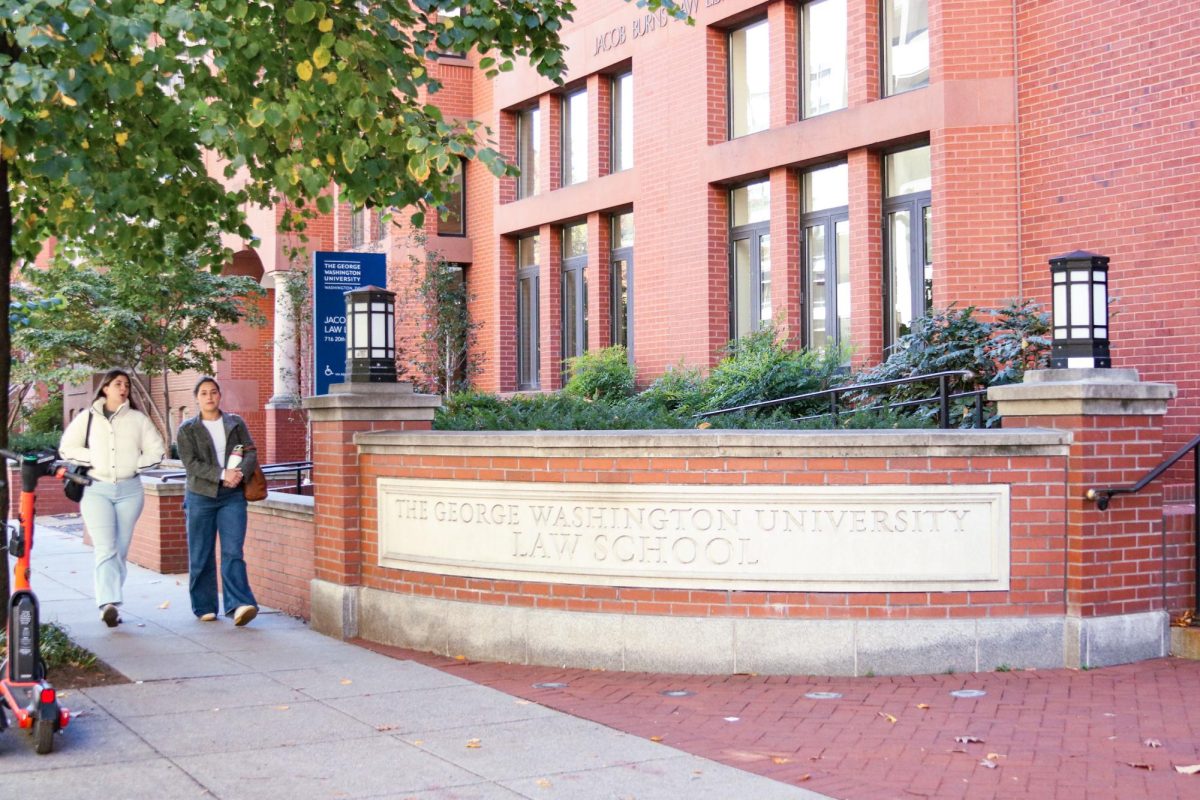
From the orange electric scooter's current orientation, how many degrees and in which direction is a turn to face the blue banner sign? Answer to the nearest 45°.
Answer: approximately 45° to its right

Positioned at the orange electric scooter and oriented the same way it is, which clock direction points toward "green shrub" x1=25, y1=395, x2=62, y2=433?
The green shrub is roughly at 12 o'clock from the orange electric scooter.

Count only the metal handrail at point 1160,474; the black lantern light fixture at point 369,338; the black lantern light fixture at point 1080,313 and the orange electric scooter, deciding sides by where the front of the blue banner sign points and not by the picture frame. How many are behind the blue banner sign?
0

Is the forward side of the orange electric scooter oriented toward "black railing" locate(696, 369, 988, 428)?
no

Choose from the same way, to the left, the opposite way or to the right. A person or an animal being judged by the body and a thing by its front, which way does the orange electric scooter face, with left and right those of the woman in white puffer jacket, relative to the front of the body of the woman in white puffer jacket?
the opposite way

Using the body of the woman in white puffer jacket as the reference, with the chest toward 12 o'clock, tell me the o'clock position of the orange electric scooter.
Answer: The orange electric scooter is roughly at 12 o'clock from the woman in white puffer jacket.

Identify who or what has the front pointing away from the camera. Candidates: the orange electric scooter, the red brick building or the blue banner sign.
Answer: the orange electric scooter

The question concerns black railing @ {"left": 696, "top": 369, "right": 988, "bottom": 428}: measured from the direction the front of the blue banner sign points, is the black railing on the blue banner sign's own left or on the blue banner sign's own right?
on the blue banner sign's own left

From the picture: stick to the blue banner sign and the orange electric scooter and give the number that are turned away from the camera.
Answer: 1

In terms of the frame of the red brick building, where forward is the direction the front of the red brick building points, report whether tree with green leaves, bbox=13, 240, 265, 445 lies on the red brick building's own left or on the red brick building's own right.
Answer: on the red brick building's own right

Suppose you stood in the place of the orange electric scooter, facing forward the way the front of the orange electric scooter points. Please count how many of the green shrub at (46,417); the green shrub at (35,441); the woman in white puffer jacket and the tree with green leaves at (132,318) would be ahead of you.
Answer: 4

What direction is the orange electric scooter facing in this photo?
away from the camera

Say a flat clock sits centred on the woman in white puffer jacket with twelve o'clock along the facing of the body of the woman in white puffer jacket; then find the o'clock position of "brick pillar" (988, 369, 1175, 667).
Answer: The brick pillar is roughly at 10 o'clock from the woman in white puffer jacket.

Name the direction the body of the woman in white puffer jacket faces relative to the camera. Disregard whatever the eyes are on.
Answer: toward the camera

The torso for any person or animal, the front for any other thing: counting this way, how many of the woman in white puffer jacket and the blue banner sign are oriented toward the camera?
2

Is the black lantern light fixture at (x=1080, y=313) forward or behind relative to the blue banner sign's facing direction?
forward

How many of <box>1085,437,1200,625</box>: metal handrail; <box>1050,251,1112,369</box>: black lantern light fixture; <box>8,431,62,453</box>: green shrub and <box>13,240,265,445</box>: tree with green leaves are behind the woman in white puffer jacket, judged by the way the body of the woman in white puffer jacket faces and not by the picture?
2
